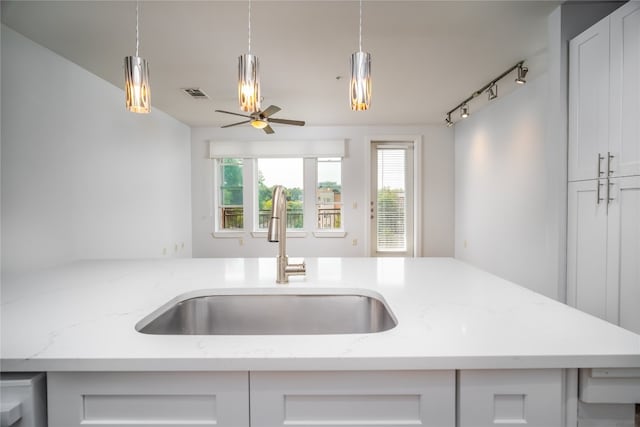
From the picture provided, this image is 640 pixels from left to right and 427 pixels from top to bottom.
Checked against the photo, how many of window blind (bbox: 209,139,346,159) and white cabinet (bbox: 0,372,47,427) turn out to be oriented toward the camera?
2

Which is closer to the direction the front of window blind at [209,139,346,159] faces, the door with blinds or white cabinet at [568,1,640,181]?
the white cabinet

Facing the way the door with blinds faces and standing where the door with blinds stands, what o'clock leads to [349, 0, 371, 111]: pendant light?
The pendant light is roughly at 12 o'clock from the door with blinds.

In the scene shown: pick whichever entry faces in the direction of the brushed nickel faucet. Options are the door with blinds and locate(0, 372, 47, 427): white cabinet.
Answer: the door with blinds

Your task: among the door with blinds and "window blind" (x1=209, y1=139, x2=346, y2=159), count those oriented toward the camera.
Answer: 2

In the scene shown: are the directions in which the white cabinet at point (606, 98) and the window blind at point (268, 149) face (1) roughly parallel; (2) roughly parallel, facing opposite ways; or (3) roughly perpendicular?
roughly perpendicular

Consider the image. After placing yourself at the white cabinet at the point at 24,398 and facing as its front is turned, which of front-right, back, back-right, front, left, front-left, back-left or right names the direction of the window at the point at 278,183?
back-left
